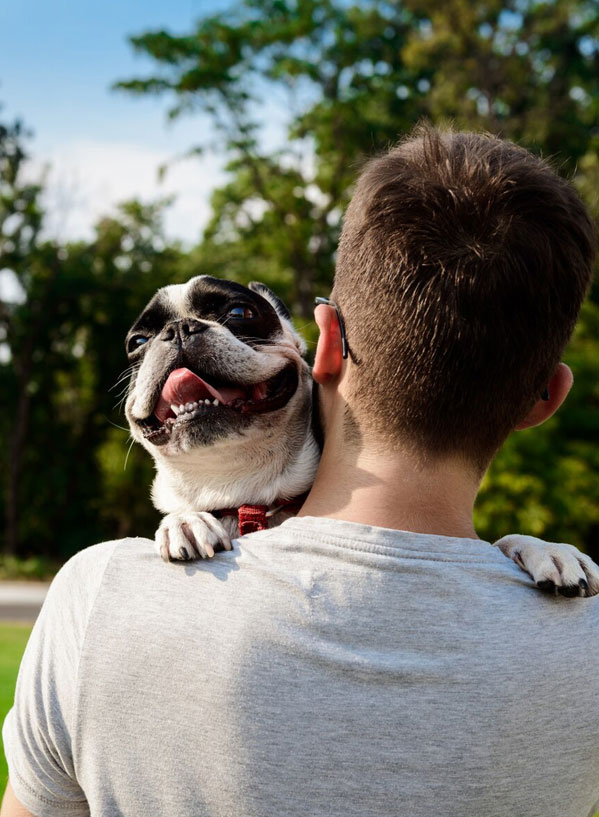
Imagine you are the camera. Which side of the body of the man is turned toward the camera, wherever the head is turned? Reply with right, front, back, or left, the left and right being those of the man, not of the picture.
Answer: back

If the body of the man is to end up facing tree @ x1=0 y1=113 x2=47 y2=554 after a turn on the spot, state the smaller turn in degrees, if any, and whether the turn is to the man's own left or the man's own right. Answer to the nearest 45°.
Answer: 0° — they already face it

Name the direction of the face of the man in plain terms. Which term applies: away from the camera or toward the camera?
away from the camera
